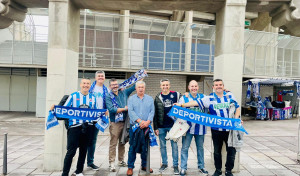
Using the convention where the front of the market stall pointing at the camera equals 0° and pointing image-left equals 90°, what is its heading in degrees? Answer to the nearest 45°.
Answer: approximately 0°

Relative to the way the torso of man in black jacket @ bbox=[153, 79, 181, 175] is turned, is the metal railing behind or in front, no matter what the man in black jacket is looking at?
behind

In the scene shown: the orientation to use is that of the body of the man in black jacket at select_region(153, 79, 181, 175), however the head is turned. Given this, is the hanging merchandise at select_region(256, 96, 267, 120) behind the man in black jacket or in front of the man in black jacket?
behind

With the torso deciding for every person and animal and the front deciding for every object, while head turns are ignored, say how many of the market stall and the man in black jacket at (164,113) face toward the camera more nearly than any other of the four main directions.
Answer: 2
